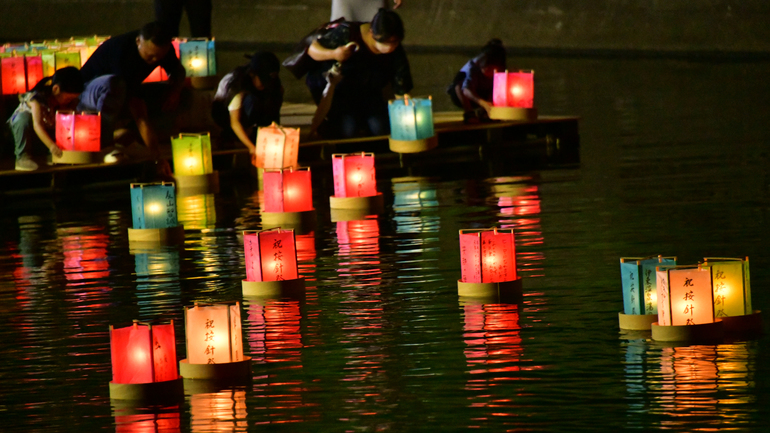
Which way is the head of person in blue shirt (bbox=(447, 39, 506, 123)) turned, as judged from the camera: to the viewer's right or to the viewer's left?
to the viewer's right

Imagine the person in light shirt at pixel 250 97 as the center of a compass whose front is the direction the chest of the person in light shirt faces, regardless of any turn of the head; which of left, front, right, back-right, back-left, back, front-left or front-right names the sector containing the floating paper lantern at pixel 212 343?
front-right

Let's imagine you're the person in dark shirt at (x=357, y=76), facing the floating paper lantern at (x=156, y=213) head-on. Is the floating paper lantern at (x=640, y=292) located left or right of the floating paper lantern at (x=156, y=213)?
left

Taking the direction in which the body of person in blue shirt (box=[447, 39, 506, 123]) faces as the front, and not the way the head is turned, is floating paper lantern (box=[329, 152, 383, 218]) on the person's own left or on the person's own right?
on the person's own right

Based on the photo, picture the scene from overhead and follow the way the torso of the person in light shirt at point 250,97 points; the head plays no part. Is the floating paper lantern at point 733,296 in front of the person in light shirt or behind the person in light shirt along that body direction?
in front

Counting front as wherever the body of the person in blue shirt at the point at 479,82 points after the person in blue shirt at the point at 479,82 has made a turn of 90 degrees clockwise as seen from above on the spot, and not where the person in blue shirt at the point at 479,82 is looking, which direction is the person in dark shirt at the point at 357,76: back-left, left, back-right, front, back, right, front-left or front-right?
front-right

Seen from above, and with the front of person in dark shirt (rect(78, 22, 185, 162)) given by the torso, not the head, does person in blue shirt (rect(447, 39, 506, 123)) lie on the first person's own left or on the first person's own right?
on the first person's own left

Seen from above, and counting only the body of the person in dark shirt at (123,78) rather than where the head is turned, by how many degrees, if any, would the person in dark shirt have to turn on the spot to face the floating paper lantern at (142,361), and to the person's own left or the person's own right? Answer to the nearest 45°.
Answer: approximately 45° to the person's own right
